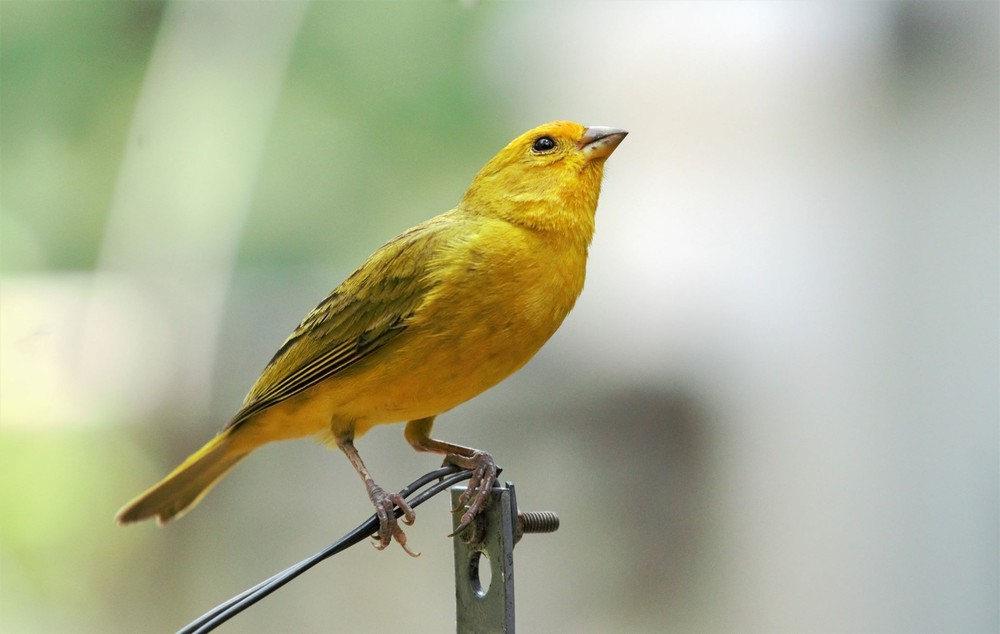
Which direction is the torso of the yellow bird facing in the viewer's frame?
to the viewer's right
